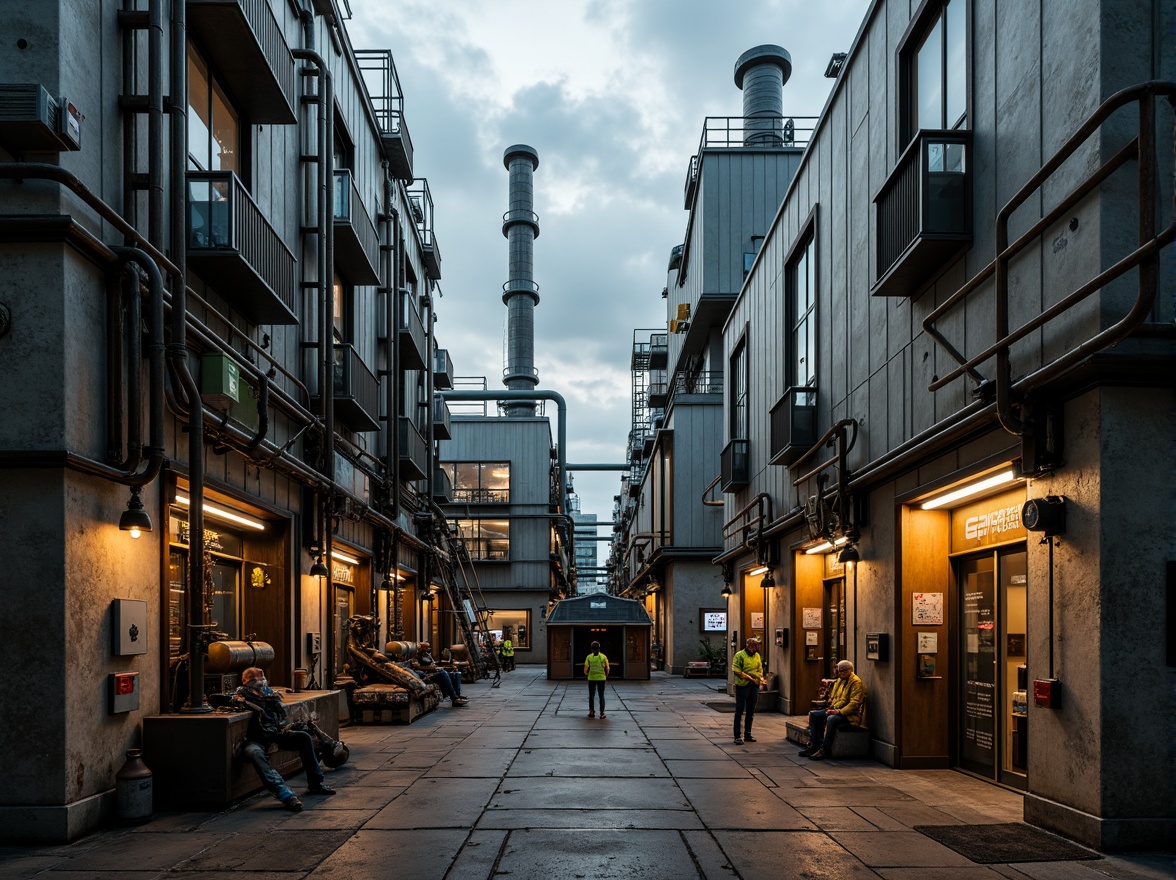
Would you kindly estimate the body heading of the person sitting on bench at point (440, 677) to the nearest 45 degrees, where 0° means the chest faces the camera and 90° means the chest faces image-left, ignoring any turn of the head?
approximately 315°

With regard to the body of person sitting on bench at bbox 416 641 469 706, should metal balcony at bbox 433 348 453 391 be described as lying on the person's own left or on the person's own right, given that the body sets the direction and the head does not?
on the person's own left

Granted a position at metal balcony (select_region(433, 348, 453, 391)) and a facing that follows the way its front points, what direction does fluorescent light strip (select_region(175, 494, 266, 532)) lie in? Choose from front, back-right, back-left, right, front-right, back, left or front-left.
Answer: right

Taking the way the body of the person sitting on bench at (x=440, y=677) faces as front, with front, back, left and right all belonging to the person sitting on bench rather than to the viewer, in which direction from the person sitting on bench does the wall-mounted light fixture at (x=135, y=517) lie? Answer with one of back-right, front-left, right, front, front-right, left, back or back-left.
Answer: front-right

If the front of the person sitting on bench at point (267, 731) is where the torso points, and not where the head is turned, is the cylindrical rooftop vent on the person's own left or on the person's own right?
on the person's own left

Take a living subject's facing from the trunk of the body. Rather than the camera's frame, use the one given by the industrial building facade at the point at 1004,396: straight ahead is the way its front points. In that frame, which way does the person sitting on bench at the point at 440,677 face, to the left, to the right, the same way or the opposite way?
the opposite way

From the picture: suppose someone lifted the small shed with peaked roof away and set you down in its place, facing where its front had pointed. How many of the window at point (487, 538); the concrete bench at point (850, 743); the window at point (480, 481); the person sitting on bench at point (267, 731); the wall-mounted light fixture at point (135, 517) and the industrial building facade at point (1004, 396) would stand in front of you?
4

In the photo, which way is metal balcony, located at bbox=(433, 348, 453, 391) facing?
to the viewer's right

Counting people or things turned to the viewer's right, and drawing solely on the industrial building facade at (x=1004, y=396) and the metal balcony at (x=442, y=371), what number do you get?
1
